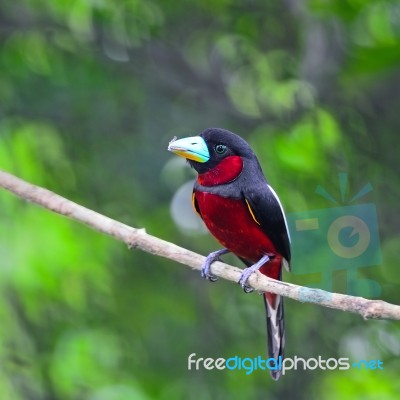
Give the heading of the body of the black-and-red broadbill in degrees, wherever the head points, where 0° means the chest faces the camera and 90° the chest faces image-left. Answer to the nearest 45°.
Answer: approximately 45°
